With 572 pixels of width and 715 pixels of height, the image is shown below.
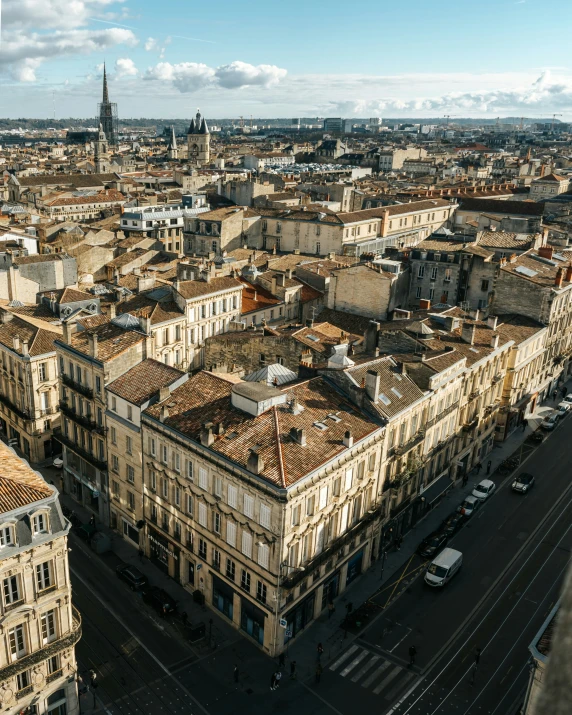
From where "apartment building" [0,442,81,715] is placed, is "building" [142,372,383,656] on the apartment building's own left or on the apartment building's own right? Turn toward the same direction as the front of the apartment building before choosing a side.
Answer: on the apartment building's own left

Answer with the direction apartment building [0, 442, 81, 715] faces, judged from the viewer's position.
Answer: facing the viewer and to the right of the viewer

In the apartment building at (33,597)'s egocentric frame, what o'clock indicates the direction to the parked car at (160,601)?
The parked car is roughly at 9 o'clock from the apartment building.
